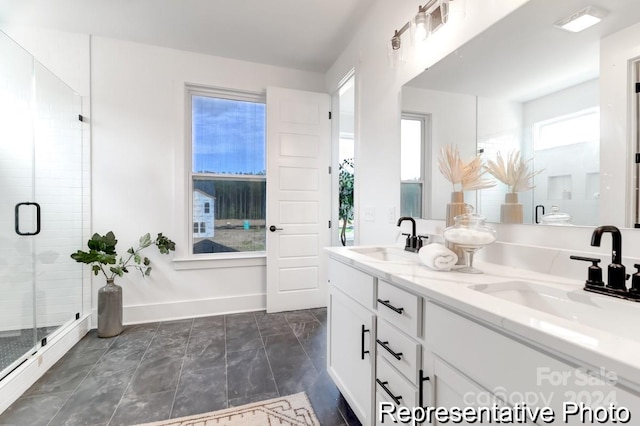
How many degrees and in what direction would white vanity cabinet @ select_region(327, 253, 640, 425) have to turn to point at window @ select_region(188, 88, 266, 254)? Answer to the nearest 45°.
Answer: approximately 90° to its right

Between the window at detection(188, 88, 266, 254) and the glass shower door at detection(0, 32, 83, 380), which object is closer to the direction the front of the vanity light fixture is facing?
the glass shower door

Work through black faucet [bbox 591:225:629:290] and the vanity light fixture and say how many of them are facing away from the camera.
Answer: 0

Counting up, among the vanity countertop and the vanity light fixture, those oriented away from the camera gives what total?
0

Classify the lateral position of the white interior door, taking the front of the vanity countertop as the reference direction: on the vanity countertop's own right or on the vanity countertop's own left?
on the vanity countertop's own right

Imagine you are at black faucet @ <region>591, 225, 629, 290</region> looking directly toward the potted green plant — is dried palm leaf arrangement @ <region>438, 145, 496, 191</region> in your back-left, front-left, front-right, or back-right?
front-right

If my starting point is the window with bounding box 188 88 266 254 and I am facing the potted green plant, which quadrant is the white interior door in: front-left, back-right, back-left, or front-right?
back-left

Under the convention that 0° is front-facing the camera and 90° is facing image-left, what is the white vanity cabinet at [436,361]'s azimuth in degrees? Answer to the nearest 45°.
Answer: approximately 45°

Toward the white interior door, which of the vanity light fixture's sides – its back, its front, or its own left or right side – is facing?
right

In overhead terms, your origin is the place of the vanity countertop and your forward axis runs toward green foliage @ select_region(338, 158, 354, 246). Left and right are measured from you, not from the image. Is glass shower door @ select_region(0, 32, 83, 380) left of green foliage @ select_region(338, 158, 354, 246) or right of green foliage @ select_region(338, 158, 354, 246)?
left
